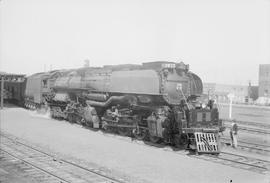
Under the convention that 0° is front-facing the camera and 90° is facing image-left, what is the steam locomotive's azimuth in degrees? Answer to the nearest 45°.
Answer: approximately 315°

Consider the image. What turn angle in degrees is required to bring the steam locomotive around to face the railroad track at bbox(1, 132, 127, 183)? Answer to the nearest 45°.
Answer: approximately 90° to its right

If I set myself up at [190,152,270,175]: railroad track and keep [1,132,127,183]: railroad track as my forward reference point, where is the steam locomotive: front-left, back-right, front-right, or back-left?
front-right

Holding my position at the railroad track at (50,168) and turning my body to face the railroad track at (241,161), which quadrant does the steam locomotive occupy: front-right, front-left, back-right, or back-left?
front-left

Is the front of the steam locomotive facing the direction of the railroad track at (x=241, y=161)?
yes

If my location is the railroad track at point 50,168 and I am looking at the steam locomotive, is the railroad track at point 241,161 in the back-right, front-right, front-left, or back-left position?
front-right
